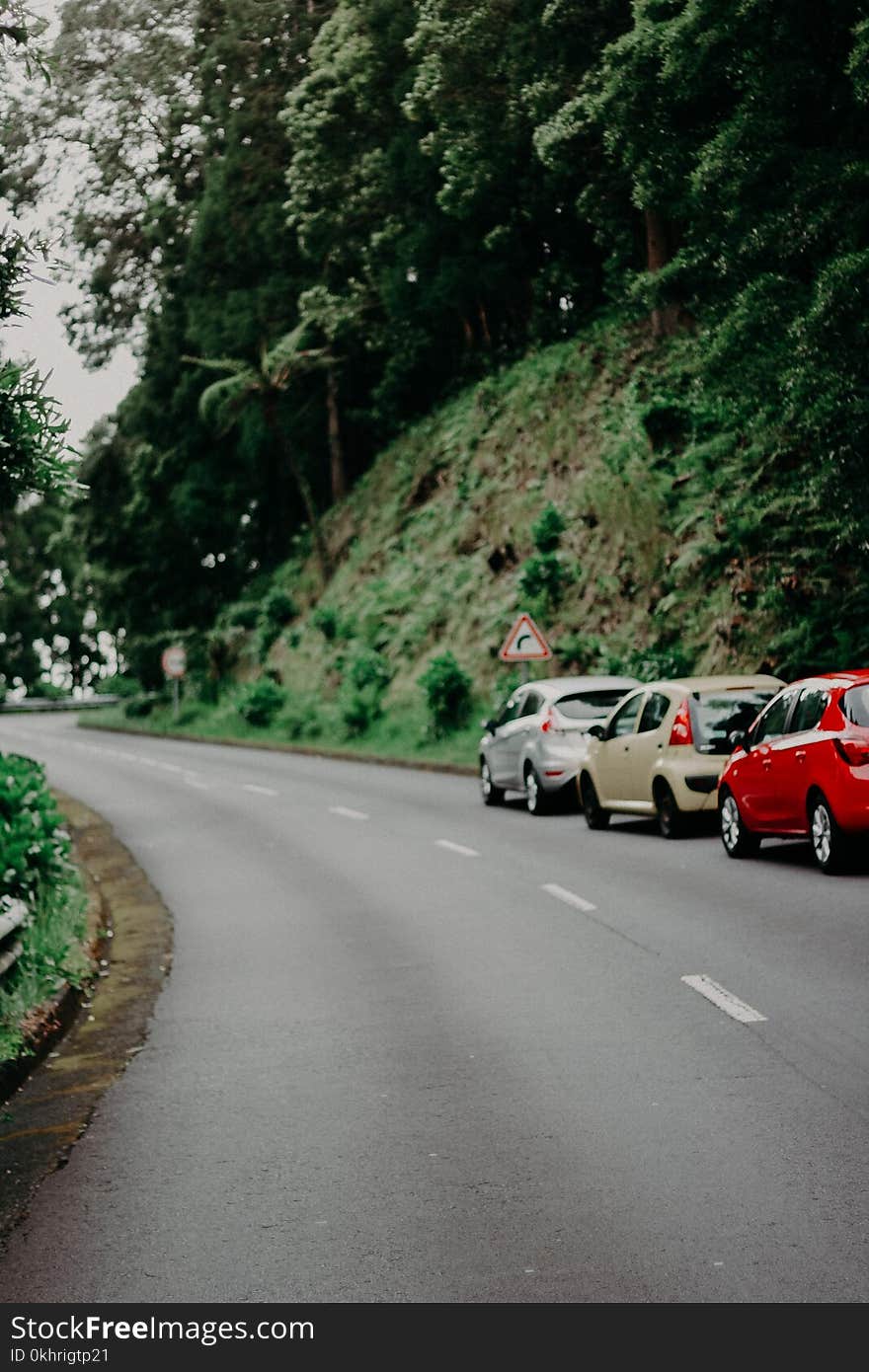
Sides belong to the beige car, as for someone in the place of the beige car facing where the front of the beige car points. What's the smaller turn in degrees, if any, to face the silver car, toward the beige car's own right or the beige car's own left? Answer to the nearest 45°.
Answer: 0° — it already faces it

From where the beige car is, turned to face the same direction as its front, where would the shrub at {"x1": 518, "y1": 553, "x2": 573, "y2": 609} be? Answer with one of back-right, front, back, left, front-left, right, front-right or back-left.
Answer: front-right

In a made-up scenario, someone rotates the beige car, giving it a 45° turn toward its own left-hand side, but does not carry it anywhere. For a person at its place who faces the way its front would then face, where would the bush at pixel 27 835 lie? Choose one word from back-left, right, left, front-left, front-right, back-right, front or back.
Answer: front-left

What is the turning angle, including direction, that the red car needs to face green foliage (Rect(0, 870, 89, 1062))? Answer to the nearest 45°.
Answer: approximately 90° to its left

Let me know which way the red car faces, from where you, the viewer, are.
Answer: facing away from the viewer and to the left of the viewer

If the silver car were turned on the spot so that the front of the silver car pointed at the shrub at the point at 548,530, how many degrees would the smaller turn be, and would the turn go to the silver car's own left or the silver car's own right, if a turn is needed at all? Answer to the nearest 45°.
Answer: approximately 45° to the silver car's own right

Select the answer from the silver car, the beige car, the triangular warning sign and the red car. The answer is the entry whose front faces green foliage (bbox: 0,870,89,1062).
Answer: the triangular warning sign

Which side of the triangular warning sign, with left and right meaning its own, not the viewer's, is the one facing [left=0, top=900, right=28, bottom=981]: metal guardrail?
front

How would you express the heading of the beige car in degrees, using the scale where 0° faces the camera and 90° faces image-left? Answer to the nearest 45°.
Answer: approximately 135°

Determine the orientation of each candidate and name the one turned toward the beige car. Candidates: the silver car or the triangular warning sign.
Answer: the triangular warning sign

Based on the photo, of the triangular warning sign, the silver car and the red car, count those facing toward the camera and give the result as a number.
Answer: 1

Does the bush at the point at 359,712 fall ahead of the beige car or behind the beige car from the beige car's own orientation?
ahead

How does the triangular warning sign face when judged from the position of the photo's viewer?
facing the viewer

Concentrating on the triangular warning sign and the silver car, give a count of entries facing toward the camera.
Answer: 1

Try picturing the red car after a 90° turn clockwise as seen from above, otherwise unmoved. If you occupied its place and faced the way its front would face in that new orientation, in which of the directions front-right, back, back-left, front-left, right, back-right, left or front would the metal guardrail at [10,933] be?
back

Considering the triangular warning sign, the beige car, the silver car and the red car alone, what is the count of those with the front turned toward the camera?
1

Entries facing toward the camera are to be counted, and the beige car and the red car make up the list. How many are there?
0

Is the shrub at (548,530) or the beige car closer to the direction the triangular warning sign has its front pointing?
the beige car

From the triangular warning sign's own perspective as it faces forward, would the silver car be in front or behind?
in front

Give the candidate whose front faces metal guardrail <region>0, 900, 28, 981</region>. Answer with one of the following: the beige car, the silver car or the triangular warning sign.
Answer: the triangular warning sign
